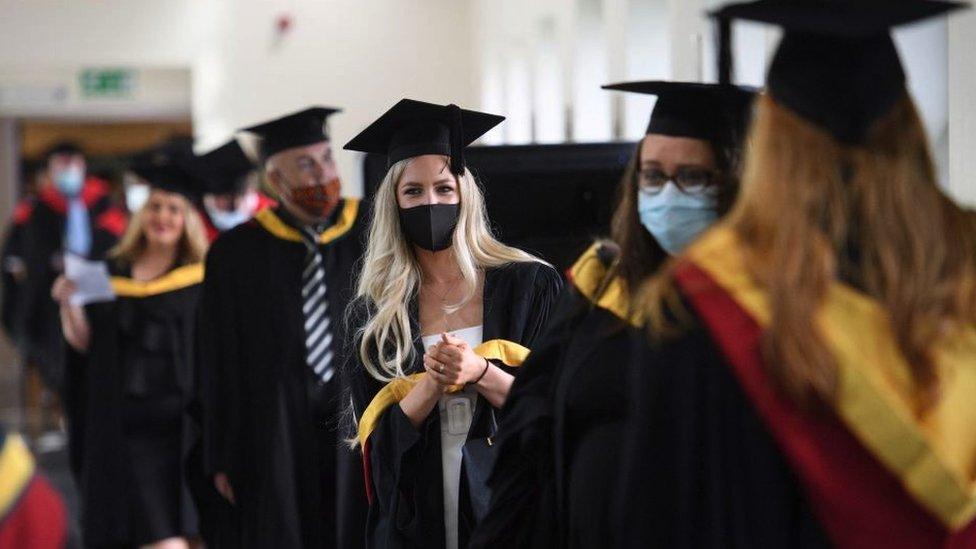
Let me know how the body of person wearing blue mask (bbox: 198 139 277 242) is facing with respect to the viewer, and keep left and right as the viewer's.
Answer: facing the viewer

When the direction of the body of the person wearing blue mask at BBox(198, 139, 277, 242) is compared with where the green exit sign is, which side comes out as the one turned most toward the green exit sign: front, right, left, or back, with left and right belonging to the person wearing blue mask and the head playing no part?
back

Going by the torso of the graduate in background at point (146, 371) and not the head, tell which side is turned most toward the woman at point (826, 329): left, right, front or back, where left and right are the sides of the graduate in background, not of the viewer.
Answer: front

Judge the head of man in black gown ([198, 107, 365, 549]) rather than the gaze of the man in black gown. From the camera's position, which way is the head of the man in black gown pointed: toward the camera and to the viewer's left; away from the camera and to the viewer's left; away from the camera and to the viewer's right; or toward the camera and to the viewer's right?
toward the camera and to the viewer's right

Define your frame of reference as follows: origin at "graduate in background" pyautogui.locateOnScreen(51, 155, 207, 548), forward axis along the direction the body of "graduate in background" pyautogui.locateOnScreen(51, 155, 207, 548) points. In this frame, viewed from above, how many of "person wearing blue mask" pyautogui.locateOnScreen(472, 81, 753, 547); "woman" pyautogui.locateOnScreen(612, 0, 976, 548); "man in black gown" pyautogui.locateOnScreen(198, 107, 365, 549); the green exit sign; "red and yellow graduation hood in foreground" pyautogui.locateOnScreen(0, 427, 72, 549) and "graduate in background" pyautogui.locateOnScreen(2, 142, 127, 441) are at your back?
2

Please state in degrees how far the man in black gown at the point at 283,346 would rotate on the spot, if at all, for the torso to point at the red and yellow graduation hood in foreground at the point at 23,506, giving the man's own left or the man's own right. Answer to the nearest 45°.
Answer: approximately 45° to the man's own right

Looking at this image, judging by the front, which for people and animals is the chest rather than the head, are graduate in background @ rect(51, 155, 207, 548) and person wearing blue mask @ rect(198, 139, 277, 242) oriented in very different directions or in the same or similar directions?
same or similar directions

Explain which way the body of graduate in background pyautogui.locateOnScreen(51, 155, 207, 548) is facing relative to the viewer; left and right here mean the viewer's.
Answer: facing the viewer

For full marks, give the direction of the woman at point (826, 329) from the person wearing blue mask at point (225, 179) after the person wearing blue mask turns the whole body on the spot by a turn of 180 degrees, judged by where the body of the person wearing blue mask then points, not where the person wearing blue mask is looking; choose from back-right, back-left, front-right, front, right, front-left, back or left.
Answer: back

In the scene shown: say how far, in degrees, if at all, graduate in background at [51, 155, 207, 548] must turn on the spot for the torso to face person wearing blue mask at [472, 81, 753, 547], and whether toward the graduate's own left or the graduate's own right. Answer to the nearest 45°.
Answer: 0° — they already face them

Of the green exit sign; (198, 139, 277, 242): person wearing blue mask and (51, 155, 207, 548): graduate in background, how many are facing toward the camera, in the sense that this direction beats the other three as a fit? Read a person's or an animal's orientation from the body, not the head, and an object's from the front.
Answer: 3

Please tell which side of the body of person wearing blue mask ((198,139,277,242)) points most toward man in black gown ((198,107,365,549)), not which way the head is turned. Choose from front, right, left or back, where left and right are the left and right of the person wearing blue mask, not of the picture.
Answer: front

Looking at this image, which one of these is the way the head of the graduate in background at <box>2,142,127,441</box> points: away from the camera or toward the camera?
toward the camera

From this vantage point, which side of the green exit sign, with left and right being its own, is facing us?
front

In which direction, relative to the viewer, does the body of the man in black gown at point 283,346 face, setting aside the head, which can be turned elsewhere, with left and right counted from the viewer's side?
facing the viewer and to the right of the viewer

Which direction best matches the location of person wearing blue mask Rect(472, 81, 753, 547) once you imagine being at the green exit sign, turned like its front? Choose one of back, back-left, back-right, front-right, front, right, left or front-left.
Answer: front
